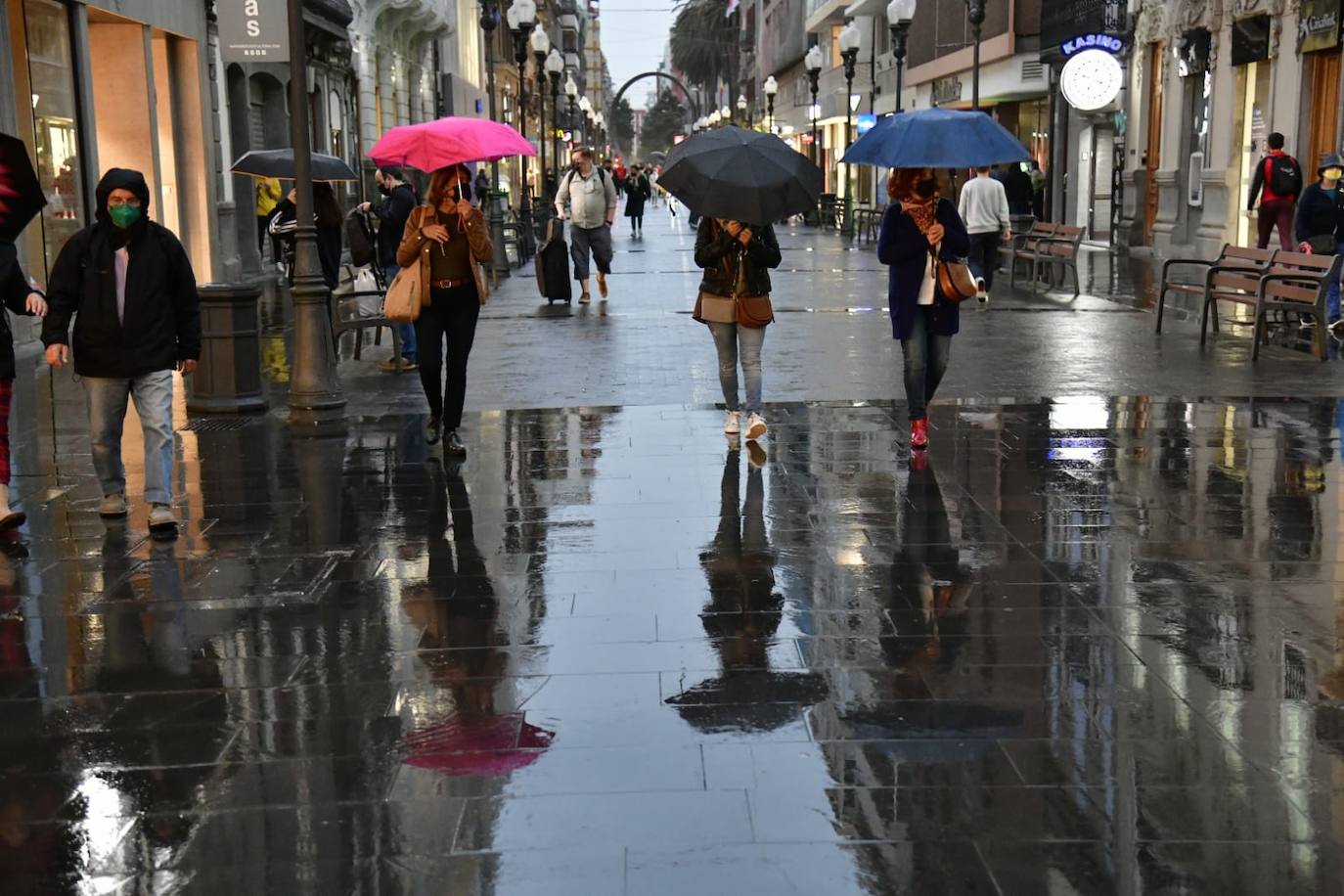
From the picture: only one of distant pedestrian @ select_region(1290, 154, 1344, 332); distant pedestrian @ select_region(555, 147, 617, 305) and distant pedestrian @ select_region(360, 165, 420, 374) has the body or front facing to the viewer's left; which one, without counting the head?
distant pedestrian @ select_region(360, 165, 420, 374)

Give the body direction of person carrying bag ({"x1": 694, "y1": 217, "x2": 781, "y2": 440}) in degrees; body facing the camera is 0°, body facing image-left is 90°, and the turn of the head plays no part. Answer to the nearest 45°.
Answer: approximately 0°

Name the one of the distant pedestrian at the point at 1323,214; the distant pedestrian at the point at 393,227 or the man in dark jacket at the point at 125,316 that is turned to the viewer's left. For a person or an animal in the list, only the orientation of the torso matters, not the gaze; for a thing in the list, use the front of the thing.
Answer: the distant pedestrian at the point at 393,227

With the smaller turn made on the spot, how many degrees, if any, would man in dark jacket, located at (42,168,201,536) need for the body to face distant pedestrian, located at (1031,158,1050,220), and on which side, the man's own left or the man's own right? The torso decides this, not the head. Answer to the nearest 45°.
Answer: approximately 135° to the man's own left

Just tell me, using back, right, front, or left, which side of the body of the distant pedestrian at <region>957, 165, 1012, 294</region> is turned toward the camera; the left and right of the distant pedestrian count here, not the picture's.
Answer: back

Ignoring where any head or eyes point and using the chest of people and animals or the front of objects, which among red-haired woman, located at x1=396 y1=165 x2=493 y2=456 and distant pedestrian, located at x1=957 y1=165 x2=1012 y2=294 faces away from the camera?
the distant pedestrian

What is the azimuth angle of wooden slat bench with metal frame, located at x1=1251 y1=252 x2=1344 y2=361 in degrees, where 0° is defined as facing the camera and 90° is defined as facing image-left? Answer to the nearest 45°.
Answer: approximately 45°

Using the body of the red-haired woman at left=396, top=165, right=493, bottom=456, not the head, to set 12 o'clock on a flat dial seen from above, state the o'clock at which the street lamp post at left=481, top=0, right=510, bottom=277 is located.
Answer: The street lamp post is roughly at 6 o'clock from the red-haired woman.

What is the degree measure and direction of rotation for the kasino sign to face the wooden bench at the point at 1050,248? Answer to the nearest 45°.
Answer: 0° — it already faces it

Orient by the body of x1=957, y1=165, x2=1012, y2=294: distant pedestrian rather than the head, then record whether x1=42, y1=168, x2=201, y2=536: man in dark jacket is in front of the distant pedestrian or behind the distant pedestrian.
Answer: behind

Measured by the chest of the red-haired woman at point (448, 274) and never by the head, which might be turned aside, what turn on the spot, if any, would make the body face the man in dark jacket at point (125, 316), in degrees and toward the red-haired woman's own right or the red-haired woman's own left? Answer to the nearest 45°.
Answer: approximately 45° to the red-haired woman's own right

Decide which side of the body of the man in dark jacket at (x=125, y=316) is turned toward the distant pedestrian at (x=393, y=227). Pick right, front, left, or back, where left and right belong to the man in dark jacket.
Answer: back

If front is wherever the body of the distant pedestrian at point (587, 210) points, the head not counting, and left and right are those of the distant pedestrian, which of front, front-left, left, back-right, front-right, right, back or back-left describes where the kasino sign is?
back-left

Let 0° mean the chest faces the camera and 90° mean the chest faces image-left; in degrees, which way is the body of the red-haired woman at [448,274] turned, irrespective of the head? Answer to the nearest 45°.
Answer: approximately 0°
